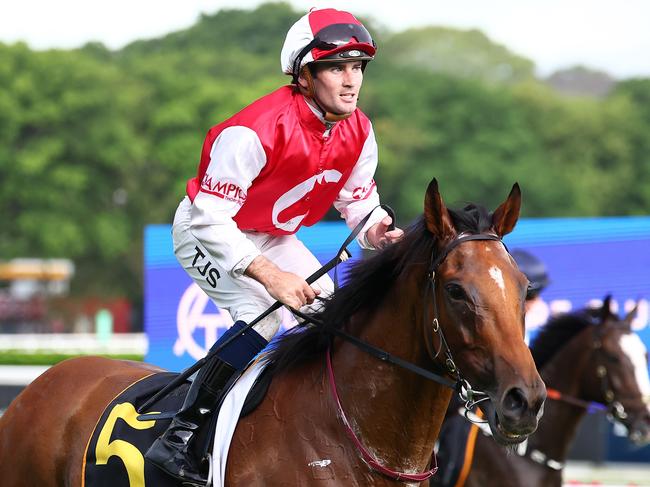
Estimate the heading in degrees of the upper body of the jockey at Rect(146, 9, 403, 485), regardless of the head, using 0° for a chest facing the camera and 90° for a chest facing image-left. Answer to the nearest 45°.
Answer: approximately 315°

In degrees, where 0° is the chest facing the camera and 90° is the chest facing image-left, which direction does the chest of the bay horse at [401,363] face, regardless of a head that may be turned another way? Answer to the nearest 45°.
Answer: approximately 315°
